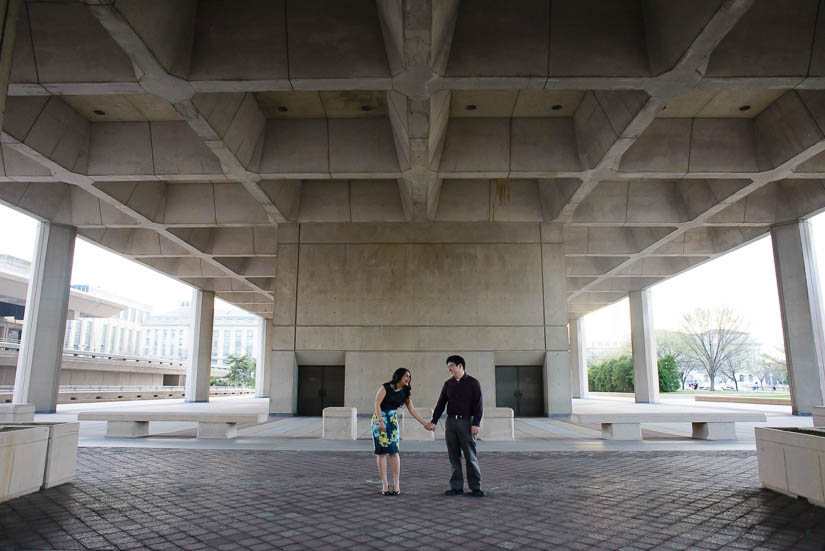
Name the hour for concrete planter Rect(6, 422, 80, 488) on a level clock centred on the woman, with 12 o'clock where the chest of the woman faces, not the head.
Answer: The concrete planter is roughly at 5 o'clock from the woman.

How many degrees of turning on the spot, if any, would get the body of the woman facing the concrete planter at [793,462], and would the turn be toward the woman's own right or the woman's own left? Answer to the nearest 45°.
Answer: approximately 45° to the woman's own left

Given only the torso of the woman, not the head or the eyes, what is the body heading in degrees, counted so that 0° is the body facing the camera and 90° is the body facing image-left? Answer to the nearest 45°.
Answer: approximately 315°

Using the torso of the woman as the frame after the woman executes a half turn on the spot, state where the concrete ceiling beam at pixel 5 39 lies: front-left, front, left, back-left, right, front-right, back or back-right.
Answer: front-left

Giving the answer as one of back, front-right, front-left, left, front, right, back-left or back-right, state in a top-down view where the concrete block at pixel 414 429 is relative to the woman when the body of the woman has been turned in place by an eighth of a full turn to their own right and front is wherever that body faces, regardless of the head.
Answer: back

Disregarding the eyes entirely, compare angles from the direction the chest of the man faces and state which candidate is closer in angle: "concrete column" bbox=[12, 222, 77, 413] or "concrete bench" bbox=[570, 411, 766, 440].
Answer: the concrete column

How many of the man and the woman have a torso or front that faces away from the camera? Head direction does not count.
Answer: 0

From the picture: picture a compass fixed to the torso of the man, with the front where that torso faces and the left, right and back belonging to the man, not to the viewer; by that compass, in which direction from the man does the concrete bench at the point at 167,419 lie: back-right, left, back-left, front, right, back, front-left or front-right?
right

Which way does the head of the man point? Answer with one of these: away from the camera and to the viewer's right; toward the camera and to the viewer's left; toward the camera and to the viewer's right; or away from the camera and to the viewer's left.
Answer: toward the camera and to the viewer's left

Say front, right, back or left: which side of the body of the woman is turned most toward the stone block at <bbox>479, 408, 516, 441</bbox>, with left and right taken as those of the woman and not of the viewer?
left

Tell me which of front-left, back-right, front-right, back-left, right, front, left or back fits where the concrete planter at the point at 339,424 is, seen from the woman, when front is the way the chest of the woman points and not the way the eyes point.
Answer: back-left

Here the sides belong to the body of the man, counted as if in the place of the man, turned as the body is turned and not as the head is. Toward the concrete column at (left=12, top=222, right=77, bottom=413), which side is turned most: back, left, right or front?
right
